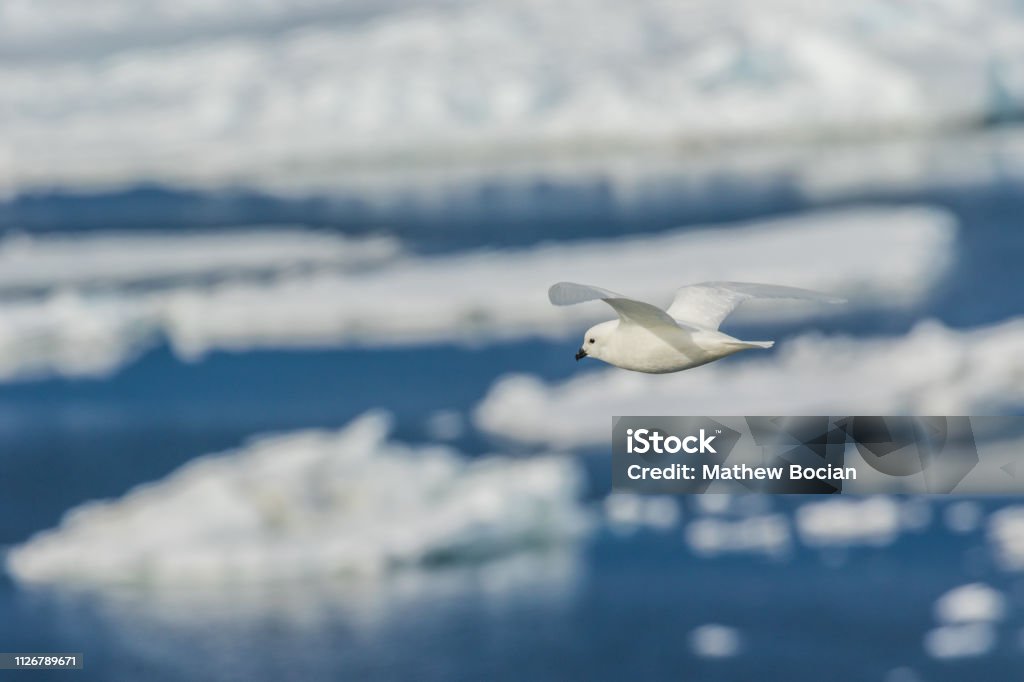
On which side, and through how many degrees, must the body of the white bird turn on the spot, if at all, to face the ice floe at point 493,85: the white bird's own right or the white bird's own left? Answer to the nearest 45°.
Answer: approximately 90° to the white bird's own right

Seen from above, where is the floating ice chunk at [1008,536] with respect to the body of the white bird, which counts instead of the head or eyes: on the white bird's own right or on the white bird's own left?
on the white bird's own right

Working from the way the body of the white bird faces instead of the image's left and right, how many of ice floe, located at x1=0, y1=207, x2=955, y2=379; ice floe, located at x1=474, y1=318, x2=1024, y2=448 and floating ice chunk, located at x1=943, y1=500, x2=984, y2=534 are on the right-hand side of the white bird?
3

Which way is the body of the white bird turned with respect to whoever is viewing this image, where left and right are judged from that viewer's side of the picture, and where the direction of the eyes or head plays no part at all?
facing to the left of the viewer

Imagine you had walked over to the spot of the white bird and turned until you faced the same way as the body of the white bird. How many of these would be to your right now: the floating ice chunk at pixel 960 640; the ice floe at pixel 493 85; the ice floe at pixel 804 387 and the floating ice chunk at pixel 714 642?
4

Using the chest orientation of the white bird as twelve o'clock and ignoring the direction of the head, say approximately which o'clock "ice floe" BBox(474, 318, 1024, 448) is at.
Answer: The ice floe is roughly at 3 o'clock from the white bird.

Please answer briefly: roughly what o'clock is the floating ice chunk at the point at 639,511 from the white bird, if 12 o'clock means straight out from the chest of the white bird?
The floating ice chunk is roughly at 3 o'clock from the white bird.

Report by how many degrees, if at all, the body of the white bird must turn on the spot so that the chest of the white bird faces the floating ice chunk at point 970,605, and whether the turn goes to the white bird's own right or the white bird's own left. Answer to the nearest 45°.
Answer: approximately 90° to the white bird's own right
